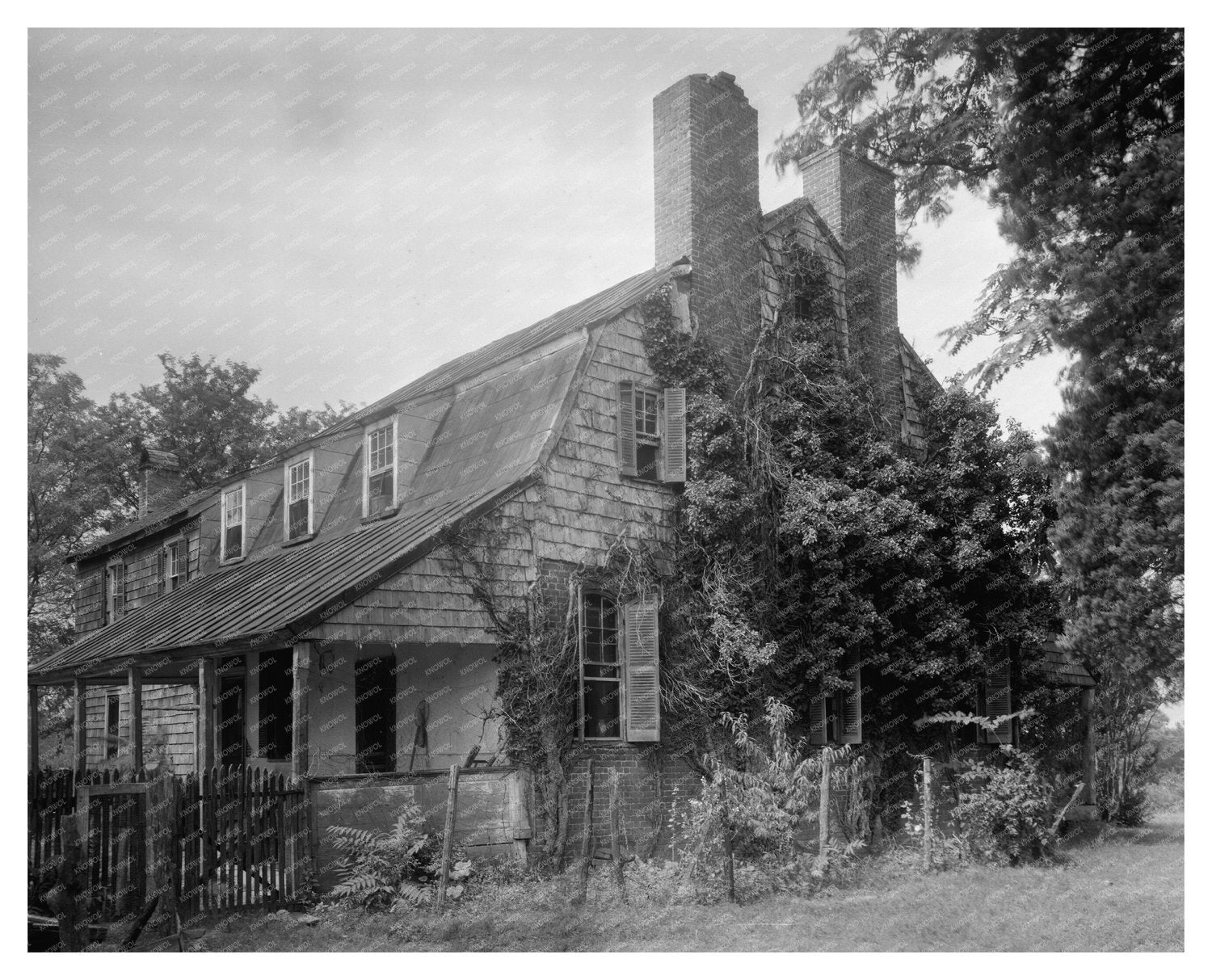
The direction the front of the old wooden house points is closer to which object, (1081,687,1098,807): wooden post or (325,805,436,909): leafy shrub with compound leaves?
the leafy shrub with compound leaves

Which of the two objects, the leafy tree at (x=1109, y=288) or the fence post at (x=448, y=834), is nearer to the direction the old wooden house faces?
the fence post

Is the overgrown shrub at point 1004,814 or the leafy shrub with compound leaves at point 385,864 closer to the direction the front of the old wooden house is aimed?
the leafy shrub with compound leaves

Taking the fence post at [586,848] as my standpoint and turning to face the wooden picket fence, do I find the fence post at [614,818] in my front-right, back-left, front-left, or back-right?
back-right

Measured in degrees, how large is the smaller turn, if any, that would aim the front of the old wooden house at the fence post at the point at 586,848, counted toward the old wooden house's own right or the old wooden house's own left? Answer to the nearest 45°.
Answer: approximately 45° to the old wooden house's own left

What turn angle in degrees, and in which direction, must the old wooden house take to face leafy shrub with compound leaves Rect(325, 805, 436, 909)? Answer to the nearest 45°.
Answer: approximately 45° to its left

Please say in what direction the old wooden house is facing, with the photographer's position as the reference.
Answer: facing the viewer and to the left of the viewer

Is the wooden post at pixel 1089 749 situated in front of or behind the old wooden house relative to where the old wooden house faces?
behind

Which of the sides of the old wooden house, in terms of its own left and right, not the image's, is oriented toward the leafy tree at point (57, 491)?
right
